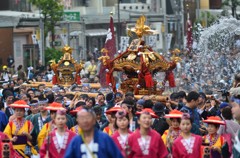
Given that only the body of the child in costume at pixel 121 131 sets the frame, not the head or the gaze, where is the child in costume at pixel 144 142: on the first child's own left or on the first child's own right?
on the first child's own left

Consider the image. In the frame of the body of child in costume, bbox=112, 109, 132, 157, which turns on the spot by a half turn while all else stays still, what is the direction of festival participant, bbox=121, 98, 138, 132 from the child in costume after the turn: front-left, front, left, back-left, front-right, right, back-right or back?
front

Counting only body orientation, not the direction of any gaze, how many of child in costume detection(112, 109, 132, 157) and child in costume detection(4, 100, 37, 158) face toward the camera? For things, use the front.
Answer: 2

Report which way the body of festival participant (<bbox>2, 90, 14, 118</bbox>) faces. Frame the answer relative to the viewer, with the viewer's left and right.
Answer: facing the viewer and to the right of the viewer

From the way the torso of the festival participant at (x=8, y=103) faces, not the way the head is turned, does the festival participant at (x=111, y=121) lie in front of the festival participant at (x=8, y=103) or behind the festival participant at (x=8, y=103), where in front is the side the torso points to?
in front

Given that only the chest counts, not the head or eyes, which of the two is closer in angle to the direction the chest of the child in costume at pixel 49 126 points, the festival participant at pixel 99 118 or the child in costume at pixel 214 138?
the child in costume

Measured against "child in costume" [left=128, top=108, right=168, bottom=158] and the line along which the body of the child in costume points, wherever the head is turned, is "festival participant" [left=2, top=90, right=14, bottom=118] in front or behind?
behind

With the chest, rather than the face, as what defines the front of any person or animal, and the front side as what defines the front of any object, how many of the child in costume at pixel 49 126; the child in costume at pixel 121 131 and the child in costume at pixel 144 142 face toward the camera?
3
